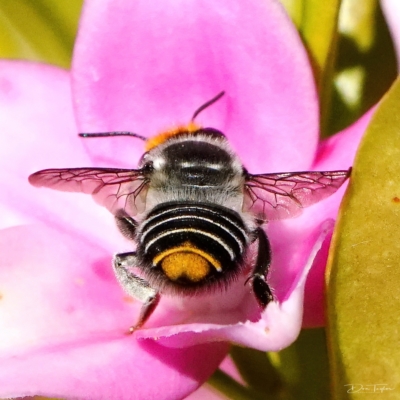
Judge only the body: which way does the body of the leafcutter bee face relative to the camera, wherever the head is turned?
away from the camera
